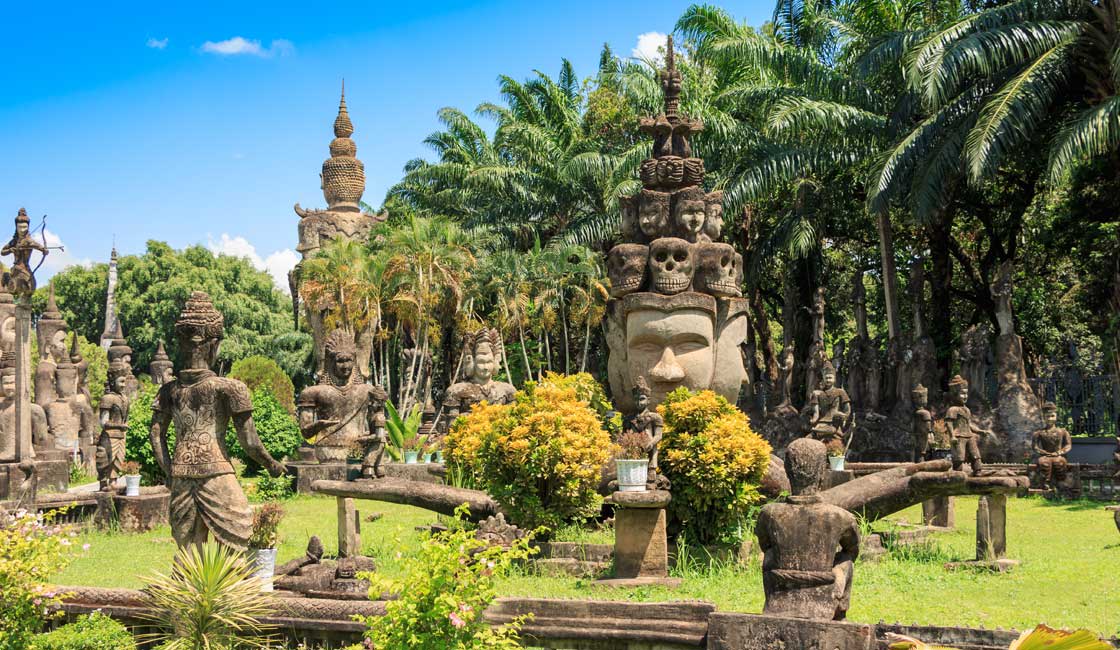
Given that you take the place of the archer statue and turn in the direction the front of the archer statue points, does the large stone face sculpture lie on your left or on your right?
on your left

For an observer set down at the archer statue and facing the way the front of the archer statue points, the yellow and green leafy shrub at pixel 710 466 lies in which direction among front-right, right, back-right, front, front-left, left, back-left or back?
front-left

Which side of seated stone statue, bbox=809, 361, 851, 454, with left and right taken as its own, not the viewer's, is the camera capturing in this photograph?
front

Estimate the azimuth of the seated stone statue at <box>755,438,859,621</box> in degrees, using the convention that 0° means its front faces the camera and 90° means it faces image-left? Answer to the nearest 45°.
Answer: approximately 180°

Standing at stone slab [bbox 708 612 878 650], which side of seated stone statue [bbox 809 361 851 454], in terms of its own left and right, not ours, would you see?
front

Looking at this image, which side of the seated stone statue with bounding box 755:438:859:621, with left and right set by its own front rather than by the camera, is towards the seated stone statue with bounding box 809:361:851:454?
front

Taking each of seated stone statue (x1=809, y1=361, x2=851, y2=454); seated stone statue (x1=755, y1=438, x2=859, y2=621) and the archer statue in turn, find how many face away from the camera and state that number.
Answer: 1

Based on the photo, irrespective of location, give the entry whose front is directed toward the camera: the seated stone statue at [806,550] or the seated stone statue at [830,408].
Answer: the seated stone statue at [830,408]

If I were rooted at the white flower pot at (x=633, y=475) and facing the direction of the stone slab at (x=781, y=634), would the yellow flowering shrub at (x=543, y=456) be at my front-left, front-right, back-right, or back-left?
back-right

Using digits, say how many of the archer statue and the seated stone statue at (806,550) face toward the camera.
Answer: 1

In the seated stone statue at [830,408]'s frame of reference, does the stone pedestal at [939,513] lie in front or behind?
in front

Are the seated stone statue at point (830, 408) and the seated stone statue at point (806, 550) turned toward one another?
yes

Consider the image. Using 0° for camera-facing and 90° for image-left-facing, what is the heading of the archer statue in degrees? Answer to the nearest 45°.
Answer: approximately 0°

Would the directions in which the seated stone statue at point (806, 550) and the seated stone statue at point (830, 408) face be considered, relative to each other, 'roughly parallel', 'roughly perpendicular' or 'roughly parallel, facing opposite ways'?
roughly parallel, facing opposite ways

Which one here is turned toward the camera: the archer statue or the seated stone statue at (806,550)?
the archer statue
